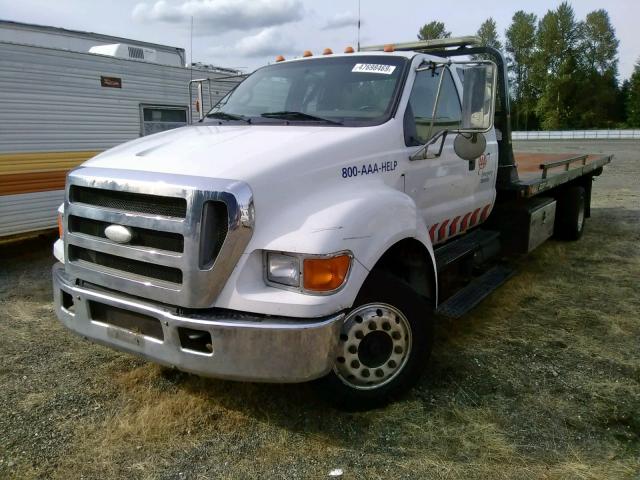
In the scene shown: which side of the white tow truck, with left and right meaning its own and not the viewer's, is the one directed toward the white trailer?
right

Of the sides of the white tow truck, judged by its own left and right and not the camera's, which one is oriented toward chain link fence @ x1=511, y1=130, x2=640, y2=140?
back
